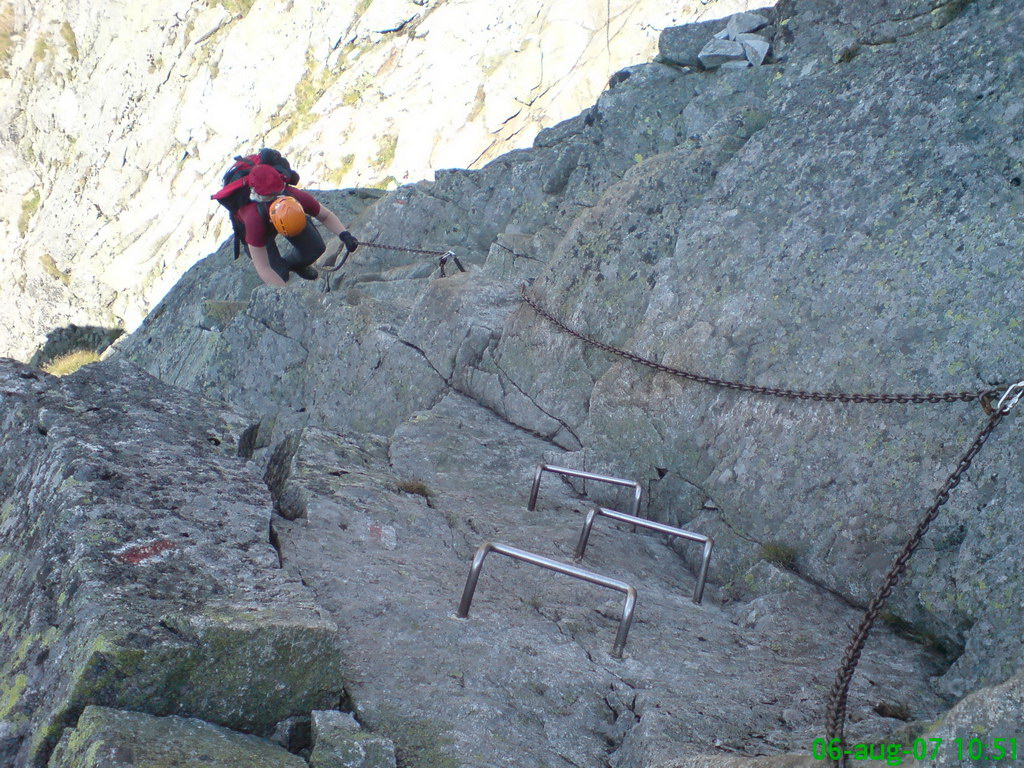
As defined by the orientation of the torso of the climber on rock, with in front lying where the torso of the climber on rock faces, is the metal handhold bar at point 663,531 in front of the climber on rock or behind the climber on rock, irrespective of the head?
in front

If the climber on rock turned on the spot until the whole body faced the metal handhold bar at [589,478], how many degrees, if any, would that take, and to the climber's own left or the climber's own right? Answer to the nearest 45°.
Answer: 0° — they already face it

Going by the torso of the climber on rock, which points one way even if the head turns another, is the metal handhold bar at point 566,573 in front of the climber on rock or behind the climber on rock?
in front

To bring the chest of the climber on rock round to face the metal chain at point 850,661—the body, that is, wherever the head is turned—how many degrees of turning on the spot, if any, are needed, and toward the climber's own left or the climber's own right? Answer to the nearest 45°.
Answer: approximately 45° to the climber's own right

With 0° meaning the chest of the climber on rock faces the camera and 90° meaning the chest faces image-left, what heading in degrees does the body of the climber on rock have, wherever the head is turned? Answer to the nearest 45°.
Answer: approximately 315°

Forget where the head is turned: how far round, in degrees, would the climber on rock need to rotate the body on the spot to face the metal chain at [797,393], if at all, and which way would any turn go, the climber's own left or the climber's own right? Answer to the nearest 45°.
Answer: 0° — they already face it
